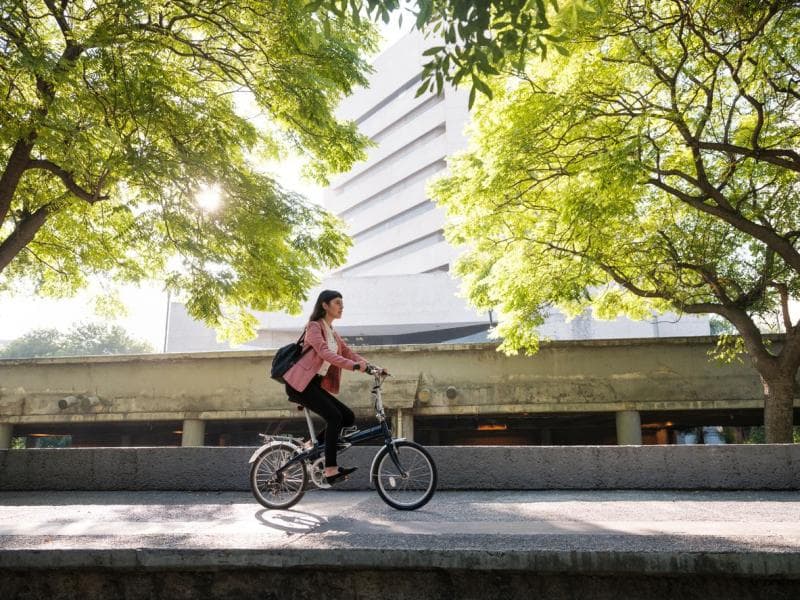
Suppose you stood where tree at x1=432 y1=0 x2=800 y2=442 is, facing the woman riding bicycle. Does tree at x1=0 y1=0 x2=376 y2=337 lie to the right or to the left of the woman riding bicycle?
right

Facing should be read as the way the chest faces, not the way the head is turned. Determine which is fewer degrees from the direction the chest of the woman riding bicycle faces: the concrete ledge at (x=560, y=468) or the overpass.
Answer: the concrete ledge

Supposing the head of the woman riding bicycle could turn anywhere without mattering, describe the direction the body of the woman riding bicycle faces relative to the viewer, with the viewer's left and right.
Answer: facing to the right of the viewer

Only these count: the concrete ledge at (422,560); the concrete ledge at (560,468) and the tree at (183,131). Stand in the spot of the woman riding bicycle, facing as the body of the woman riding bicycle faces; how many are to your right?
1

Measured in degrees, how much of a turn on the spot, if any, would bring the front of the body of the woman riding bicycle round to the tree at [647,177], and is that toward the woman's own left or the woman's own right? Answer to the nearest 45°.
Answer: approximately 45° to the woman's own left

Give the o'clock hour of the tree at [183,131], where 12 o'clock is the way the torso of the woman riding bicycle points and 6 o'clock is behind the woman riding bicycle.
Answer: The tree is roughly at 8 o'clock from the woman riding bicycle.

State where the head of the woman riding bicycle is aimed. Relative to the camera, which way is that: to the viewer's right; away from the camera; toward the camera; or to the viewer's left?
to the viewer's right
